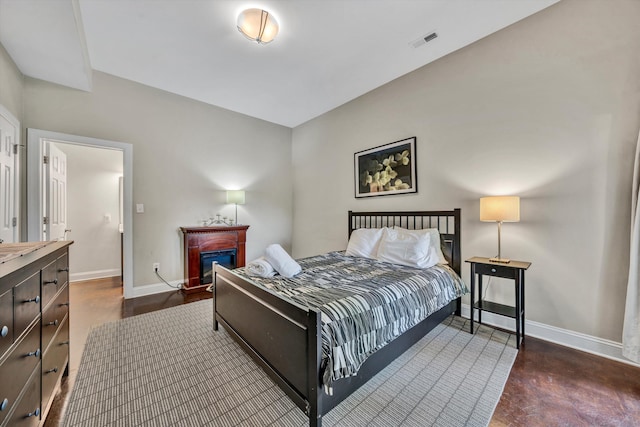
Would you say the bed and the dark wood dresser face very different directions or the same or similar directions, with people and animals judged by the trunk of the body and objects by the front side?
very different directions

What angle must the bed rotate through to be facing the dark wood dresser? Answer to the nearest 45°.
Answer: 0° — it already faces it

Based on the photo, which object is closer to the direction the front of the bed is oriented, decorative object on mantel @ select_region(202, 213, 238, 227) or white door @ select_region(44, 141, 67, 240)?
the white door

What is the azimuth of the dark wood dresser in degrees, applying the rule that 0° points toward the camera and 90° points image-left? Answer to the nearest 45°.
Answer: approximately 270°

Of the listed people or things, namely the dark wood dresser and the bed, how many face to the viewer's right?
1

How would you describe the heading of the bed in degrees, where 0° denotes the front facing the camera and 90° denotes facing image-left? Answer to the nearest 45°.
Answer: approximately 45°

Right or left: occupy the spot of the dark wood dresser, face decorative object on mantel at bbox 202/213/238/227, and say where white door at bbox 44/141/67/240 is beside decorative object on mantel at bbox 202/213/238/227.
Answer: left
